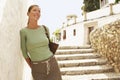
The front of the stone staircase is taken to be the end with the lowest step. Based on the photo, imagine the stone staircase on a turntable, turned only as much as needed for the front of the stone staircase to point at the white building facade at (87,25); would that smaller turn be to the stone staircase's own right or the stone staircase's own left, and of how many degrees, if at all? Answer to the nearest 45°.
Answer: approximately 180°

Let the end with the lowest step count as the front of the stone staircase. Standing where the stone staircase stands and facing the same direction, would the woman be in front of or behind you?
in front

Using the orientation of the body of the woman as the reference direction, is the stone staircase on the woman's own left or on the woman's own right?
on the woman's own left

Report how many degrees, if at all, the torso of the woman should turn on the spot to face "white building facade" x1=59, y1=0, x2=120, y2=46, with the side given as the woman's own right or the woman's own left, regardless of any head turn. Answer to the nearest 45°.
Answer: approximately 135° to the woman's own left

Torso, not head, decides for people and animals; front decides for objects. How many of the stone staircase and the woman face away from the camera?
0

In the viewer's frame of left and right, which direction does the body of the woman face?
facing the viewer and to the right of the viewer
